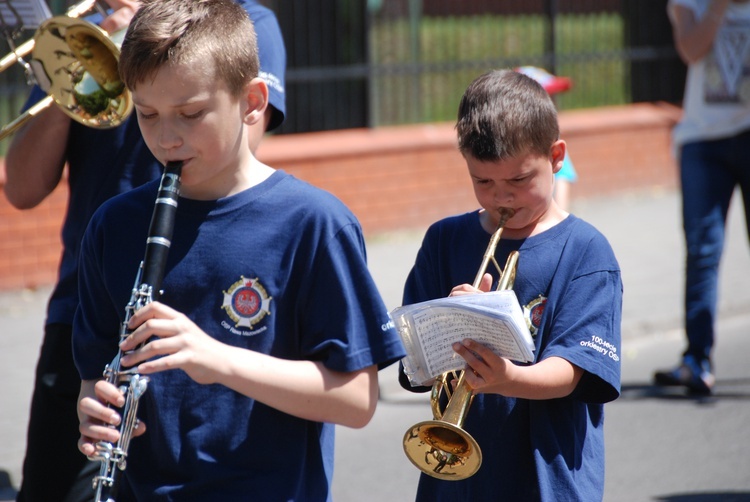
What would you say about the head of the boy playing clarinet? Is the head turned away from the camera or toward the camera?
toward the camera

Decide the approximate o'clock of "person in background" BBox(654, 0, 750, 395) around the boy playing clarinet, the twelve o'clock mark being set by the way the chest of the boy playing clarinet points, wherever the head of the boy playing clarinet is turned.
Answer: The person in background is roughly at 6 o'clock from the boy playing clarinet.

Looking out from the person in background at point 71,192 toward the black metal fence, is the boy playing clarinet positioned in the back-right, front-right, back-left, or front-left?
back-right

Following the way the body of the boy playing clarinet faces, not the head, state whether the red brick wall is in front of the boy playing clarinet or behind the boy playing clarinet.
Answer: behind

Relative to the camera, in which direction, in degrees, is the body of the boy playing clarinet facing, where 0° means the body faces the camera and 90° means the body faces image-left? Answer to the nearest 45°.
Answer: approximately 45°

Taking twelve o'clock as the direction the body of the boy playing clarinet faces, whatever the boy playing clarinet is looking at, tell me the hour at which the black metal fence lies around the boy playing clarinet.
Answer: The black metal fence is roughly at 5 o'clock from the boy playing clarinet.

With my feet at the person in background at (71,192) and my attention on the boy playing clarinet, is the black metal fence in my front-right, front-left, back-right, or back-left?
back-left
